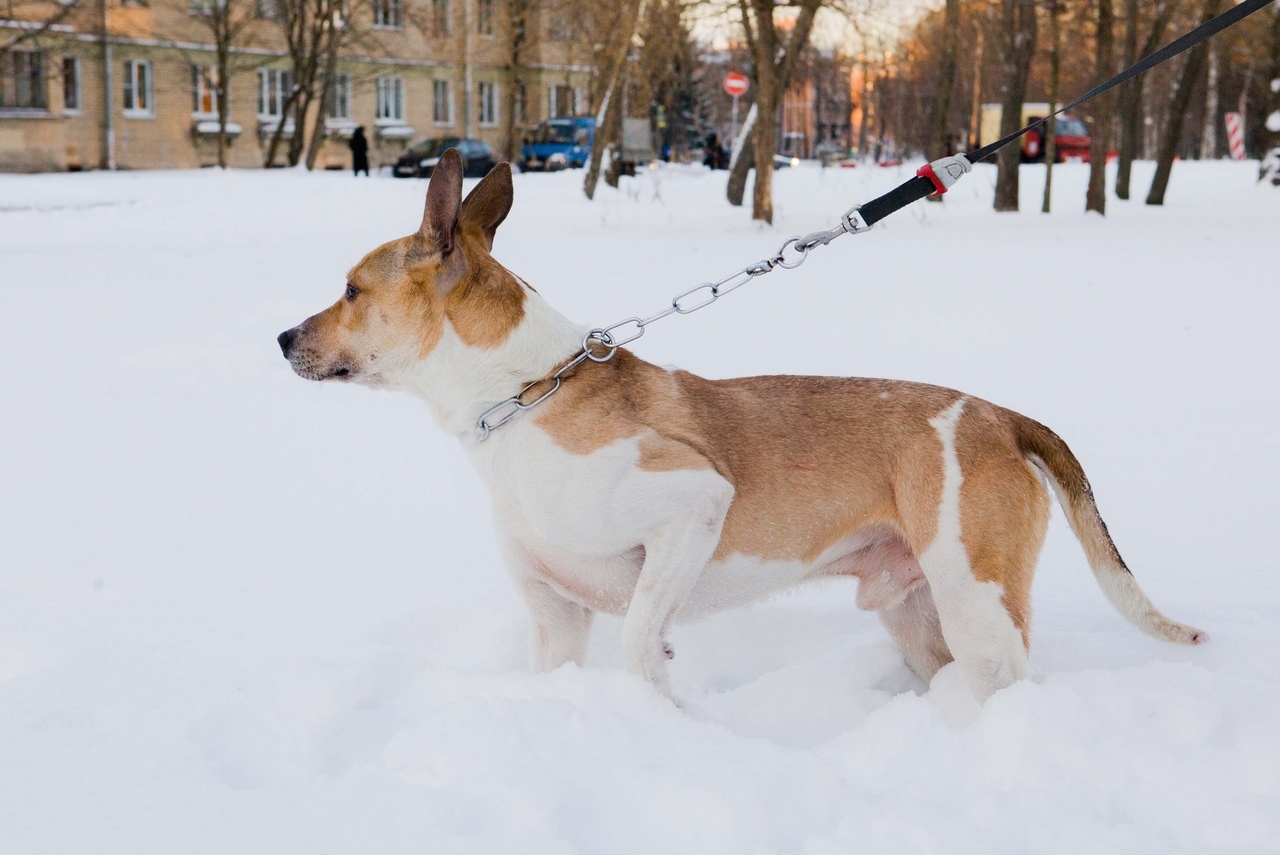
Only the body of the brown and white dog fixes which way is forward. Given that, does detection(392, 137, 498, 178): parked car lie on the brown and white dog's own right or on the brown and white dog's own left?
on the brown and white dog's own right

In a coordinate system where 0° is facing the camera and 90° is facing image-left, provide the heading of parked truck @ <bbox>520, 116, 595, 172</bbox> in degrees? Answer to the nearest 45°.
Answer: approximately 45°

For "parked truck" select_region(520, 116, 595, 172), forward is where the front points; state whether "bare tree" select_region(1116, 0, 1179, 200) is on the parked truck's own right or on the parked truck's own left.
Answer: on the parked truck's own left

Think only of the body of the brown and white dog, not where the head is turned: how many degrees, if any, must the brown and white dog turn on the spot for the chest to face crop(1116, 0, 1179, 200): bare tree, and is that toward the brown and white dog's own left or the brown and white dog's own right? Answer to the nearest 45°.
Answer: approximately 90° to the brown and white dog's own right

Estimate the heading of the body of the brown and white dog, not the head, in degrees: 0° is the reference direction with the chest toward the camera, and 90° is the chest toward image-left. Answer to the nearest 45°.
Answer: approximately 90°

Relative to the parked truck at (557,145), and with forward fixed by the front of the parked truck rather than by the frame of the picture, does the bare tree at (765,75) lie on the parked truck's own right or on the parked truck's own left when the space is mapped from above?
on the parked truck's own left

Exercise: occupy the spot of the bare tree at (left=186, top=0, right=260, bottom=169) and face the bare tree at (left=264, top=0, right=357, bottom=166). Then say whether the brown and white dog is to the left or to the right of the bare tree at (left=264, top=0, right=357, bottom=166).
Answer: right
